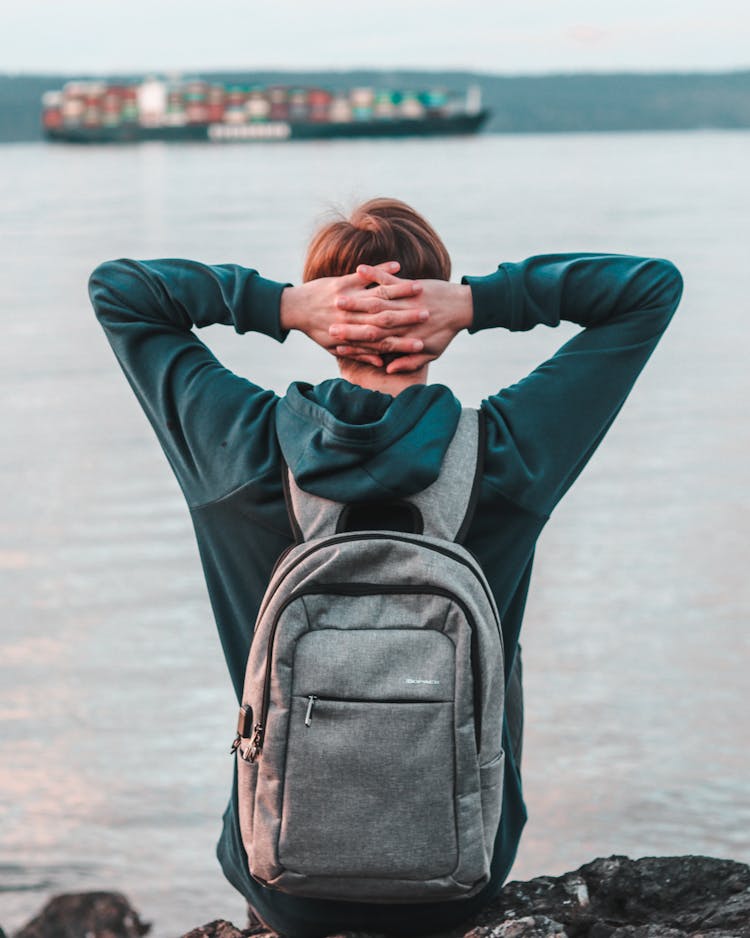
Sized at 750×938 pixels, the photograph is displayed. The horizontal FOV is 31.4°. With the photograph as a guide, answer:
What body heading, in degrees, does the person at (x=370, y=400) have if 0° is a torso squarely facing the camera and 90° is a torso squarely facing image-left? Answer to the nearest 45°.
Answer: approximately 180°
